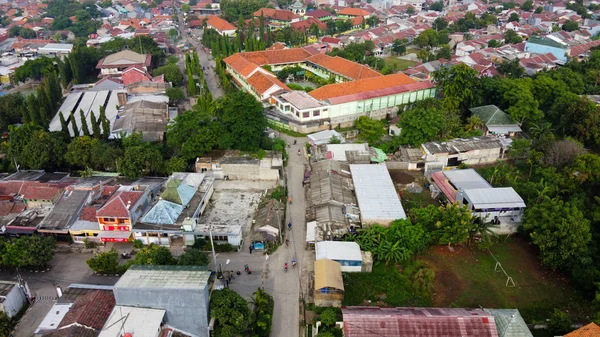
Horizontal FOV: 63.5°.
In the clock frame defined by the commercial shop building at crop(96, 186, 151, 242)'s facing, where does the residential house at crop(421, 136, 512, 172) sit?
the residential house at crop(421, 136, 512, 172) is roughly at 9 o'clock from the commercial shop building at crop(96, 186, 151, 242).

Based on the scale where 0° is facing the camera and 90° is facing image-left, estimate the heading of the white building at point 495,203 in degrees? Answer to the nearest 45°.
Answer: approximately 0°

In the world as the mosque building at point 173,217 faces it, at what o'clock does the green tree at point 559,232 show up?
The green tree is roughly at 10 o'clock from the mosque building.

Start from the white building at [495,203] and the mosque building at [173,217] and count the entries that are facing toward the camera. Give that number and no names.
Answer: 2

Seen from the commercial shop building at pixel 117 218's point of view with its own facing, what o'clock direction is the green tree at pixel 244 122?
The green tree is roughly at 8 o'clock from the commercial shop building.

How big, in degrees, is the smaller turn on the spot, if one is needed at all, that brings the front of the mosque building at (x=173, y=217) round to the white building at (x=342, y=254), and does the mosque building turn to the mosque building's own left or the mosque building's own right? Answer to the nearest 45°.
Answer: approximately 45° to the mosque building's own left

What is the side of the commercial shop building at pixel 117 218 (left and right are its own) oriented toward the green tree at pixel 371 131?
left

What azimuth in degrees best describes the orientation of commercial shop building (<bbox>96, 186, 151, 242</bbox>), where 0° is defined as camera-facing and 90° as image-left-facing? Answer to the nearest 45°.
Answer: approximately 0°

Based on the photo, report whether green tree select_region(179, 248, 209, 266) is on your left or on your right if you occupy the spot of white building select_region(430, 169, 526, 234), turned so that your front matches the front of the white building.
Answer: on your right
